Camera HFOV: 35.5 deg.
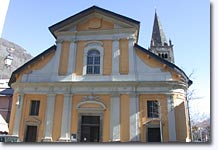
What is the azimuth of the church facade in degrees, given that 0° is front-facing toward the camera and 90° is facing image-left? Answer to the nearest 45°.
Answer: approximately 0°

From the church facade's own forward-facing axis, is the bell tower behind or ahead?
behind
